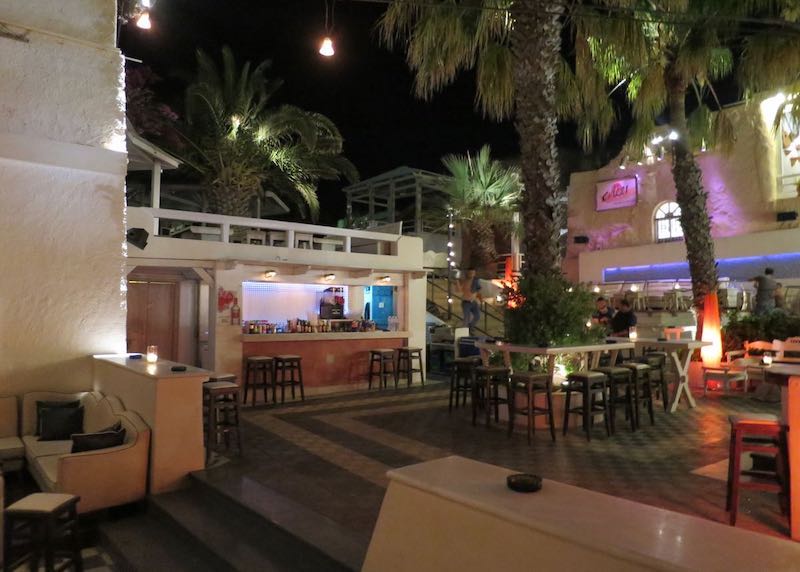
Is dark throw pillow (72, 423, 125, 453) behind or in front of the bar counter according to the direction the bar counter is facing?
in front

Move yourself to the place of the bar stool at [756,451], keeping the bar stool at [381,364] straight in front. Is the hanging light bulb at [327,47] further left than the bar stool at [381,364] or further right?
left

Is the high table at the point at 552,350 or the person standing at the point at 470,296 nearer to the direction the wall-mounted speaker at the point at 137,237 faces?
the high table

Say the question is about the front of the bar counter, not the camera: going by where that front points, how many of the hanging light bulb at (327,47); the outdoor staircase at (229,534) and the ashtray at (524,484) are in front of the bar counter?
3

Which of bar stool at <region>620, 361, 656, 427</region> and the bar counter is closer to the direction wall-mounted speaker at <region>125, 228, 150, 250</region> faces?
the bar stool

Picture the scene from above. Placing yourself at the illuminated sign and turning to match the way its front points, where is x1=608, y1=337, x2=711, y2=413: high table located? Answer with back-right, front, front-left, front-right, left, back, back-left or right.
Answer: front-left

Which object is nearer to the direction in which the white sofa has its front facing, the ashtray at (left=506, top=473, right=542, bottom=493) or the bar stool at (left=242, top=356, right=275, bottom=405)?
the ashtray

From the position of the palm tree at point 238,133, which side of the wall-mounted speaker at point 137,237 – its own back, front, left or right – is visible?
left

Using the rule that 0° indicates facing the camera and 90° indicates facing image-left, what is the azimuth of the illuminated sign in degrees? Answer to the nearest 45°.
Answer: approximately 45°

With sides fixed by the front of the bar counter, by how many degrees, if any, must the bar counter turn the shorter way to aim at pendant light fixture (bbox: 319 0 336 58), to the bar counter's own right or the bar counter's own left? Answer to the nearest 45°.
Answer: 0° — it already faces it

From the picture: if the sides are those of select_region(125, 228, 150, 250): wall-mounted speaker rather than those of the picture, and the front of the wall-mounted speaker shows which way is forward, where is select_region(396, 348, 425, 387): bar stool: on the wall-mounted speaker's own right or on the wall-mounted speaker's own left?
on the wall-mounted speaker's own left

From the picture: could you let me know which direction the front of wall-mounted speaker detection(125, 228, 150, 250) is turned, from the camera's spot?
facing the viewer and to the right of the viewer

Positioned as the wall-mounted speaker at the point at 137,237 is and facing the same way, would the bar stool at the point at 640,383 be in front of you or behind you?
in front
